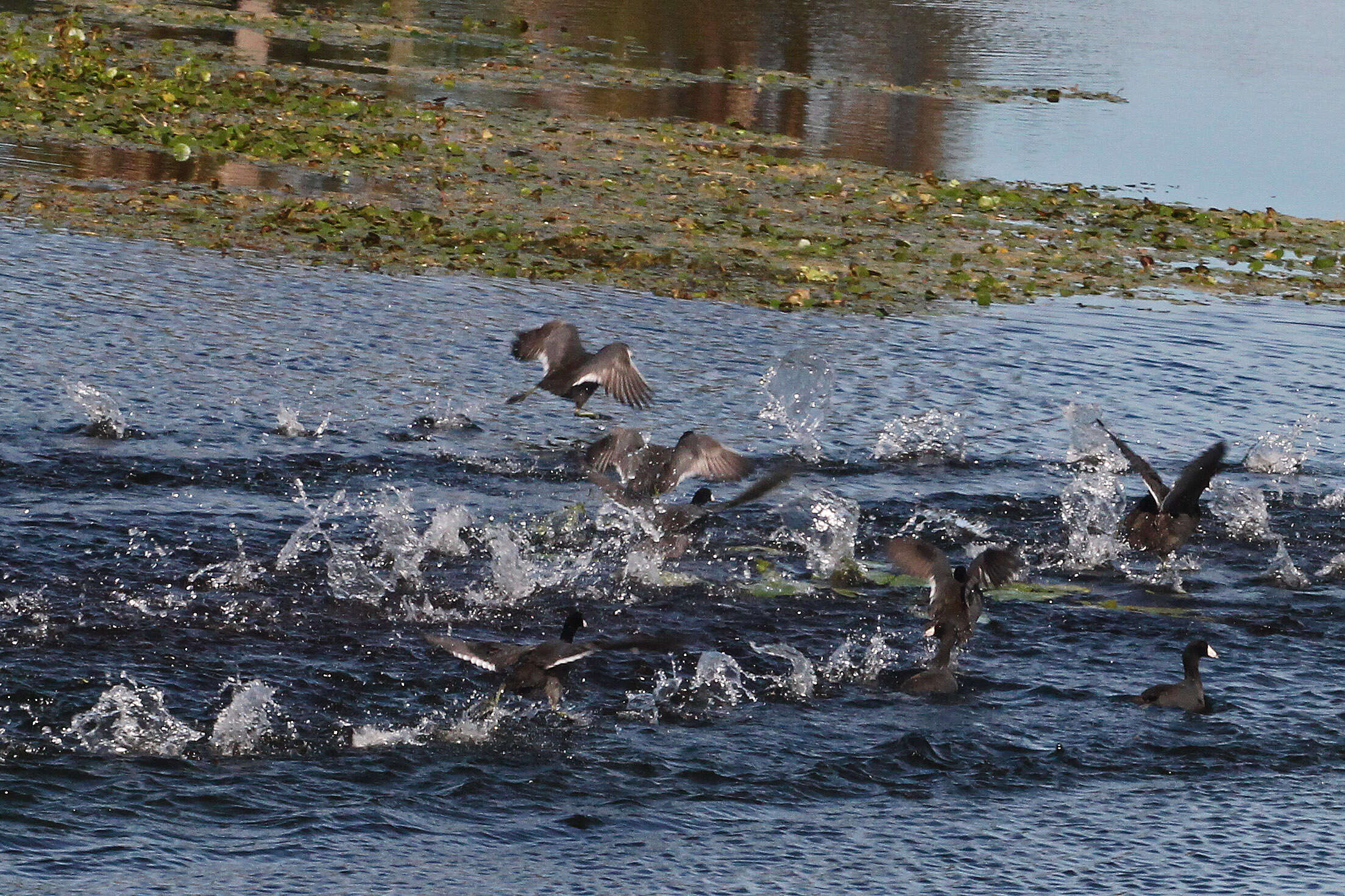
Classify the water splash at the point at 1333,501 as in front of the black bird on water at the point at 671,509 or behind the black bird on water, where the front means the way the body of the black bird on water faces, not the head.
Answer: in front

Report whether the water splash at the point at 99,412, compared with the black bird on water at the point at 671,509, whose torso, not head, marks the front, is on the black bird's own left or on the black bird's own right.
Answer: on the black bird's own left

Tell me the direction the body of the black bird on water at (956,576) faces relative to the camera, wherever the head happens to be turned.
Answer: away from the camera

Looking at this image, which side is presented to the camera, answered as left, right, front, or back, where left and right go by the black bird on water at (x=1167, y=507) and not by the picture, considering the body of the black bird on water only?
back

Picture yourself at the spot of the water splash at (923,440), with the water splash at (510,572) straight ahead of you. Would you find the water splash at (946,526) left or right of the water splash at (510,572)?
left

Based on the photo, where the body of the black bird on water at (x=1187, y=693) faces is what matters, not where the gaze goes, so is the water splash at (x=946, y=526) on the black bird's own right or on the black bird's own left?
on the black bird's own left

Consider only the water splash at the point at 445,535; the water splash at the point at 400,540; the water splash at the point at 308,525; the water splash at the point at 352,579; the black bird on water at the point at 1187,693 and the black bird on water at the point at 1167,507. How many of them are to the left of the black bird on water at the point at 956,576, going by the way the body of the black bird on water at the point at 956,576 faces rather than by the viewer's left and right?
4

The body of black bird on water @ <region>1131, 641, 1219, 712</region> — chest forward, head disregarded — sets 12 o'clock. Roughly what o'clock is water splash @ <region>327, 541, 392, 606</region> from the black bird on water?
The water splash is roughly at 6 o'clock from the black bird on water.

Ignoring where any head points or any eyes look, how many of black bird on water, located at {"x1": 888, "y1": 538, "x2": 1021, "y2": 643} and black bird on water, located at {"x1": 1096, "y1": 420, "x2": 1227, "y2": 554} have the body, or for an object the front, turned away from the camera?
2

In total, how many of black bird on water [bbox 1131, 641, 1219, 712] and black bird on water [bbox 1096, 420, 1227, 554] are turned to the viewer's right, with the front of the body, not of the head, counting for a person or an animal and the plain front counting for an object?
1

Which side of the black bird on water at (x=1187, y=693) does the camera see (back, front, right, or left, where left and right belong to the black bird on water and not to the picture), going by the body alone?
right
